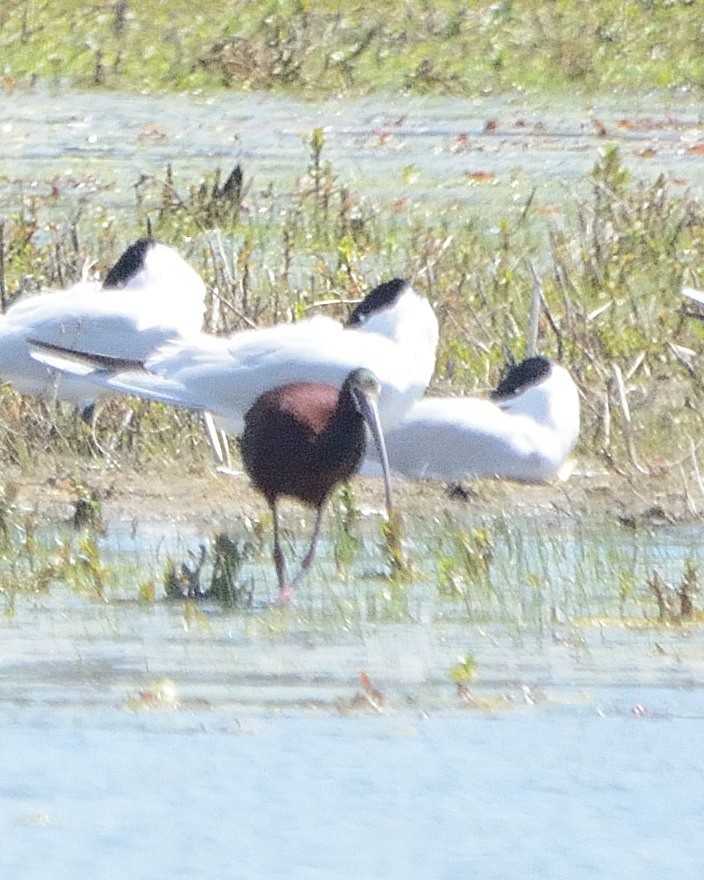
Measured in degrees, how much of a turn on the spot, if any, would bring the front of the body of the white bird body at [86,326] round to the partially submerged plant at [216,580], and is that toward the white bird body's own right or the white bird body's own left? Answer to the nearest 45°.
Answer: approximately 90° to the white bird body's own right

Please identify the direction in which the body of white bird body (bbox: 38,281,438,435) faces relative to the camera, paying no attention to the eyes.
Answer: to the viewer's right

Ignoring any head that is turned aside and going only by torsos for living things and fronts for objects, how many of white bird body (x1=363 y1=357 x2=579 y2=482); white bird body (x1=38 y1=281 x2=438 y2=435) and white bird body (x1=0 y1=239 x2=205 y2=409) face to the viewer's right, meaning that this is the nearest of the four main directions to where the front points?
3

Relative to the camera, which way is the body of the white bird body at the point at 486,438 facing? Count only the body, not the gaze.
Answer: to the viewer's right

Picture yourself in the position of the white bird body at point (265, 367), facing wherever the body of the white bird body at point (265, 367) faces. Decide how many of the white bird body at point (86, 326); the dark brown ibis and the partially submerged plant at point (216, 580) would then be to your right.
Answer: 2

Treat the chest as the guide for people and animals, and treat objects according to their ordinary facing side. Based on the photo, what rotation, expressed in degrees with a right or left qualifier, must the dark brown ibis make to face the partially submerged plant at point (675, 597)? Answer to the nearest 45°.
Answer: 0° — it already faces it

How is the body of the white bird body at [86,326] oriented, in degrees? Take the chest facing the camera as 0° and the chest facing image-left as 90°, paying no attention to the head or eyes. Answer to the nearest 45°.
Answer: approximately 270°

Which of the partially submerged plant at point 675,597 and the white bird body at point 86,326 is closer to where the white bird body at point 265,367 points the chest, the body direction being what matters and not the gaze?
the partially submerged plant

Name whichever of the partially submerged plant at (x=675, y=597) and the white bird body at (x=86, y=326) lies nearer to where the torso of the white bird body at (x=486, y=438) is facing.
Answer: the partially submerged plant
